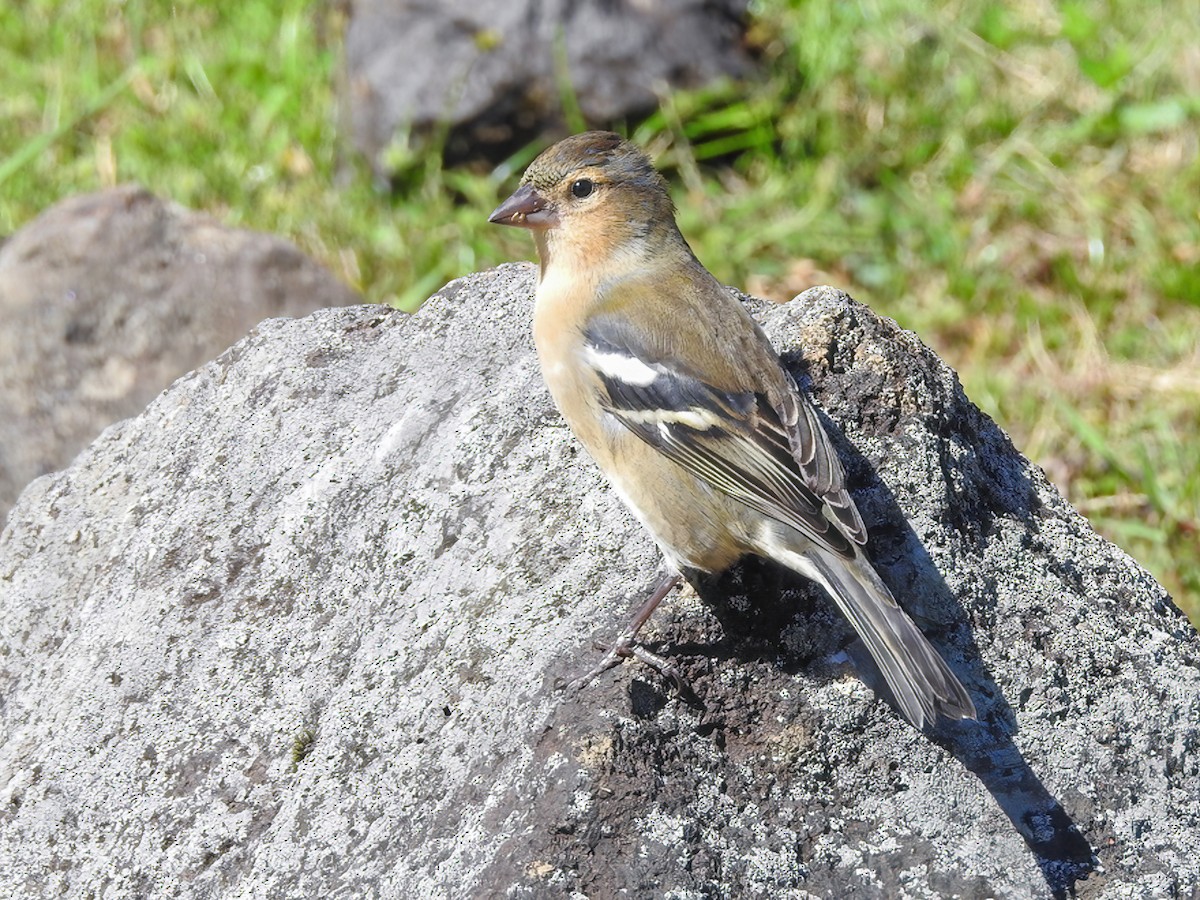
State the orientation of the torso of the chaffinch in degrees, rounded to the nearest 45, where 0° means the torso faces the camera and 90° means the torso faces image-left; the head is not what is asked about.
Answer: approximately 90°

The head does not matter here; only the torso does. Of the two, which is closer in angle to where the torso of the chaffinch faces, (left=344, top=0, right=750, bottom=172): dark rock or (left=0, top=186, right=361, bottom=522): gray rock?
the gray rock

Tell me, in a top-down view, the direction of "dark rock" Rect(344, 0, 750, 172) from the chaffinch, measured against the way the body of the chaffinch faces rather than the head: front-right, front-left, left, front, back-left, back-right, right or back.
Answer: right
